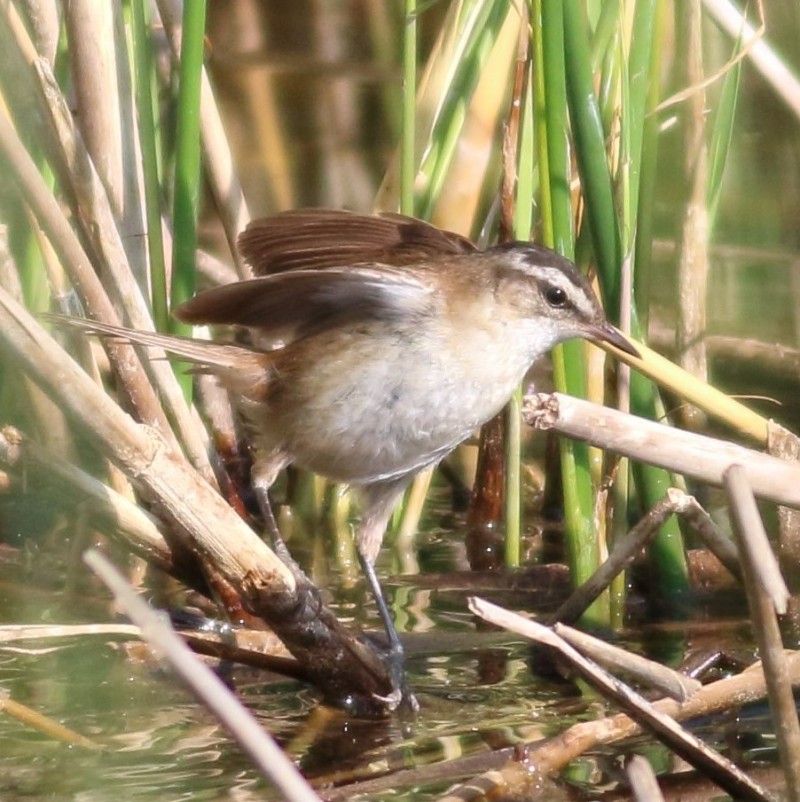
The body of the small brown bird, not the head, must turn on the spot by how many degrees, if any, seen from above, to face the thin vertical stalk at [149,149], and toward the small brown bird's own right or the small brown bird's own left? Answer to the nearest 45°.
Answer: approximately 135° to the small brown bird's own left

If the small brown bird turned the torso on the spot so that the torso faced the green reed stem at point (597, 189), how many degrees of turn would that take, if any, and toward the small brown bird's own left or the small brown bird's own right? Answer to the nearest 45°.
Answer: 0° — it already faces it

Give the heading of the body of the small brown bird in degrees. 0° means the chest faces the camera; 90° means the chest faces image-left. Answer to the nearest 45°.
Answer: approximately 270°
